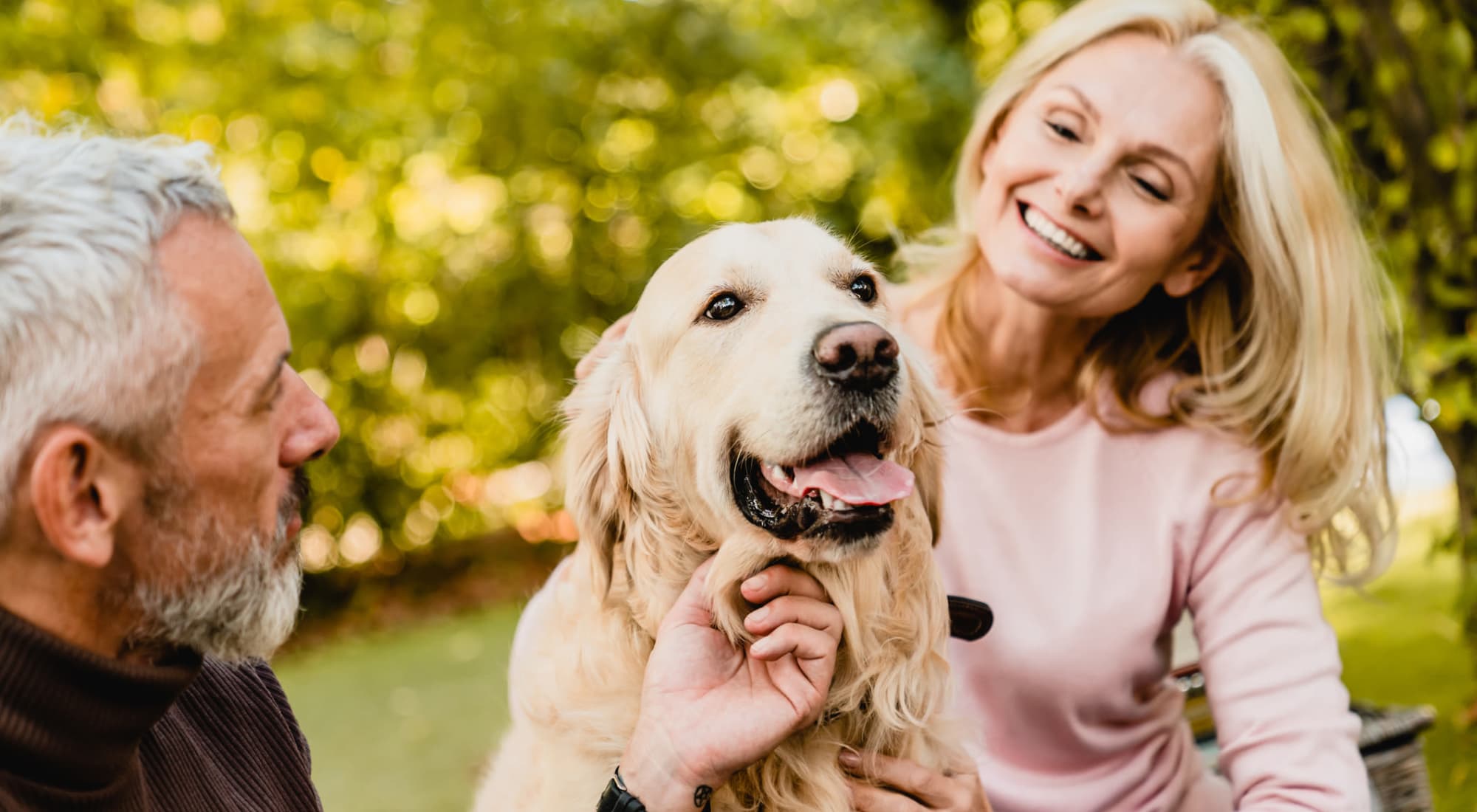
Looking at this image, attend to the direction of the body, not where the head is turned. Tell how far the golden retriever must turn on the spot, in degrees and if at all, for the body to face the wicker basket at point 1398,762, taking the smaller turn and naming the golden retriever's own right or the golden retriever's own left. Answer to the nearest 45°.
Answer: approximately 45° to the golden retriever's own left

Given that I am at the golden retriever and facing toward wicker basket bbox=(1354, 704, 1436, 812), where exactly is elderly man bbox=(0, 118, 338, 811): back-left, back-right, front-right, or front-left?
back-right

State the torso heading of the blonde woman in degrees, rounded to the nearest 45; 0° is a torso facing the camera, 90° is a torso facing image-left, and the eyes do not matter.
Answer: approximately 45°

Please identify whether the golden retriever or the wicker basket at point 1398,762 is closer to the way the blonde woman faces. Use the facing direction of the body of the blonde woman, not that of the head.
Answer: the golden retriever

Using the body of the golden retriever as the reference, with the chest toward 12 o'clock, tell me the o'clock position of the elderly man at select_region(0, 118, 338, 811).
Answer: The elderly man is roughly at 3 o'clock from the golden retriever.

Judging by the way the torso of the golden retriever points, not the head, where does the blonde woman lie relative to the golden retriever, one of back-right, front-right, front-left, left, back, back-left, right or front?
left

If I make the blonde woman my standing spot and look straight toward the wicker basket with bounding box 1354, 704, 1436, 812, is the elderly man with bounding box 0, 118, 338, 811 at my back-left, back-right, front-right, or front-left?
back-right

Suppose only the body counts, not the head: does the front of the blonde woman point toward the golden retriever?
yes

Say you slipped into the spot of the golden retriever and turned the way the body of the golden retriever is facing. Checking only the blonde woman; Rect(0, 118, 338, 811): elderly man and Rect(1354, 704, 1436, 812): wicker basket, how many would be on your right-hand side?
1

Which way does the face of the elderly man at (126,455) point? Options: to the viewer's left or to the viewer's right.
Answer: to the viewer's right
